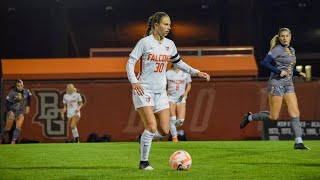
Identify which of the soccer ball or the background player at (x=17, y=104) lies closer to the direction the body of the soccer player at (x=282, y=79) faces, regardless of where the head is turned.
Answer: the soccer ball

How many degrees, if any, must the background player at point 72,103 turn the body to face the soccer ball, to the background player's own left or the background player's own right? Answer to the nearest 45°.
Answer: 0° — they already face it

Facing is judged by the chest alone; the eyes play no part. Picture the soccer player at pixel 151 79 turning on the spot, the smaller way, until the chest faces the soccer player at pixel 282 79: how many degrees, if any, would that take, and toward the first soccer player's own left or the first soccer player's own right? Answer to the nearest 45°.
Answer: approximately 90° to the first soccer player's own left

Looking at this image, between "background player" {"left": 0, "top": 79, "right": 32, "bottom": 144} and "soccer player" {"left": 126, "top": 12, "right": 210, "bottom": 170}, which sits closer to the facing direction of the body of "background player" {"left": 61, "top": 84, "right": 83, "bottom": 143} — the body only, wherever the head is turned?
the soccer player

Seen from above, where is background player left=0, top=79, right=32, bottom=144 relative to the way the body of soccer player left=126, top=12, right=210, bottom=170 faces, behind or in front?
behind
